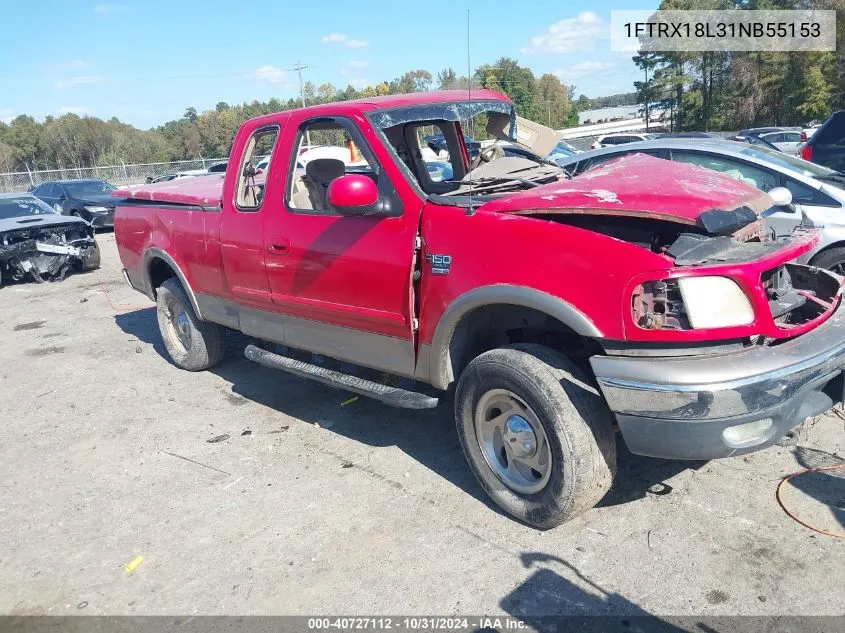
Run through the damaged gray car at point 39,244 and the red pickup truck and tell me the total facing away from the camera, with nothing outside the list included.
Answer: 0

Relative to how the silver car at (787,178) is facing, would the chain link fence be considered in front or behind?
behind

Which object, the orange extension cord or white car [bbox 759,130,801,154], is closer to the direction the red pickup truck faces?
the orange extension cord

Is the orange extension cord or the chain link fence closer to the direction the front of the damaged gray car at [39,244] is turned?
the orange extension cord

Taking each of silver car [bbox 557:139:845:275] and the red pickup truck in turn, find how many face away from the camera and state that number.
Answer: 0

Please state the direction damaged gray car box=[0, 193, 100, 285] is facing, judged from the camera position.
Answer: facing the viewer and to the right of the viewer

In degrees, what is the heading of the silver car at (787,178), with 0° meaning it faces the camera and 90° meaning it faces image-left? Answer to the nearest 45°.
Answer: approximately 315°

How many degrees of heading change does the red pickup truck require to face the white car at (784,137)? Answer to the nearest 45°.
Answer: approximately 90° to its left

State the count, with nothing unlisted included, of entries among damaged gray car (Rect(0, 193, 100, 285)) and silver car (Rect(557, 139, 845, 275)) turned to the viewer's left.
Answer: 0

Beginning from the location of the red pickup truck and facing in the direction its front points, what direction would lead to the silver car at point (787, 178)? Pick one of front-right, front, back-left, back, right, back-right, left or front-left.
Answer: left
